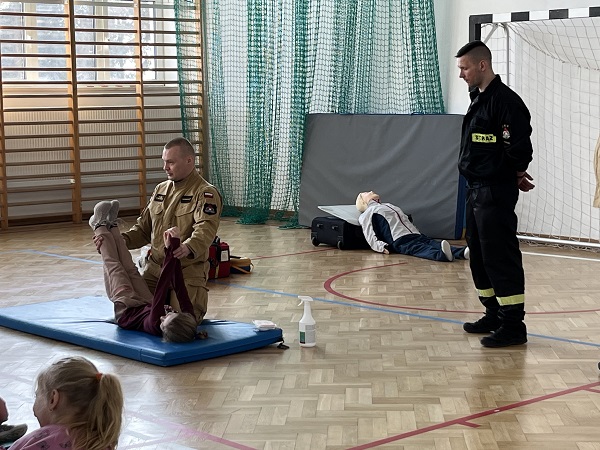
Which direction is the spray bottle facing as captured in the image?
to the viewer's left

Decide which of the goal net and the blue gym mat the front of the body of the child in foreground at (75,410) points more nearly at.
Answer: the blue gym mat

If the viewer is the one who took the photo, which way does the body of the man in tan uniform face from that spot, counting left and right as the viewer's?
facing the viewer and to the left of the viewer

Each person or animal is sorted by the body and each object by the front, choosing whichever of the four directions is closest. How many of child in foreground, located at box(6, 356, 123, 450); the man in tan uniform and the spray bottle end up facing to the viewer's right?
0

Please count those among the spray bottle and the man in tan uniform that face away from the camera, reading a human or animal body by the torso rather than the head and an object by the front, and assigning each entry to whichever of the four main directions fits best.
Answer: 0

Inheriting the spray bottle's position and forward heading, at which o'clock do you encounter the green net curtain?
The green net curtain is roughly at 3 o'clock from the spray bottle.

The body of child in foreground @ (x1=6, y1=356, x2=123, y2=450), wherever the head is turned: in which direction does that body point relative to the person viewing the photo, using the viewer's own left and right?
facing away from the viewer and to the left of the viewer

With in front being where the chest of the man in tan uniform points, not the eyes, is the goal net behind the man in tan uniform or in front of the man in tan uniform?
behind

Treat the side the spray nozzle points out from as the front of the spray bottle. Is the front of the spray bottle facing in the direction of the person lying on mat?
yes

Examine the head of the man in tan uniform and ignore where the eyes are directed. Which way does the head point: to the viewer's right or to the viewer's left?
to the viewer's left

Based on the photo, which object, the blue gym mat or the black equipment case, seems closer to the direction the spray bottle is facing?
the blue gym mat

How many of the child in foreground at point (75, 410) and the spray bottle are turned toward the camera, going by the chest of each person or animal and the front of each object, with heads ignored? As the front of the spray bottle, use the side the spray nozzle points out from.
0
